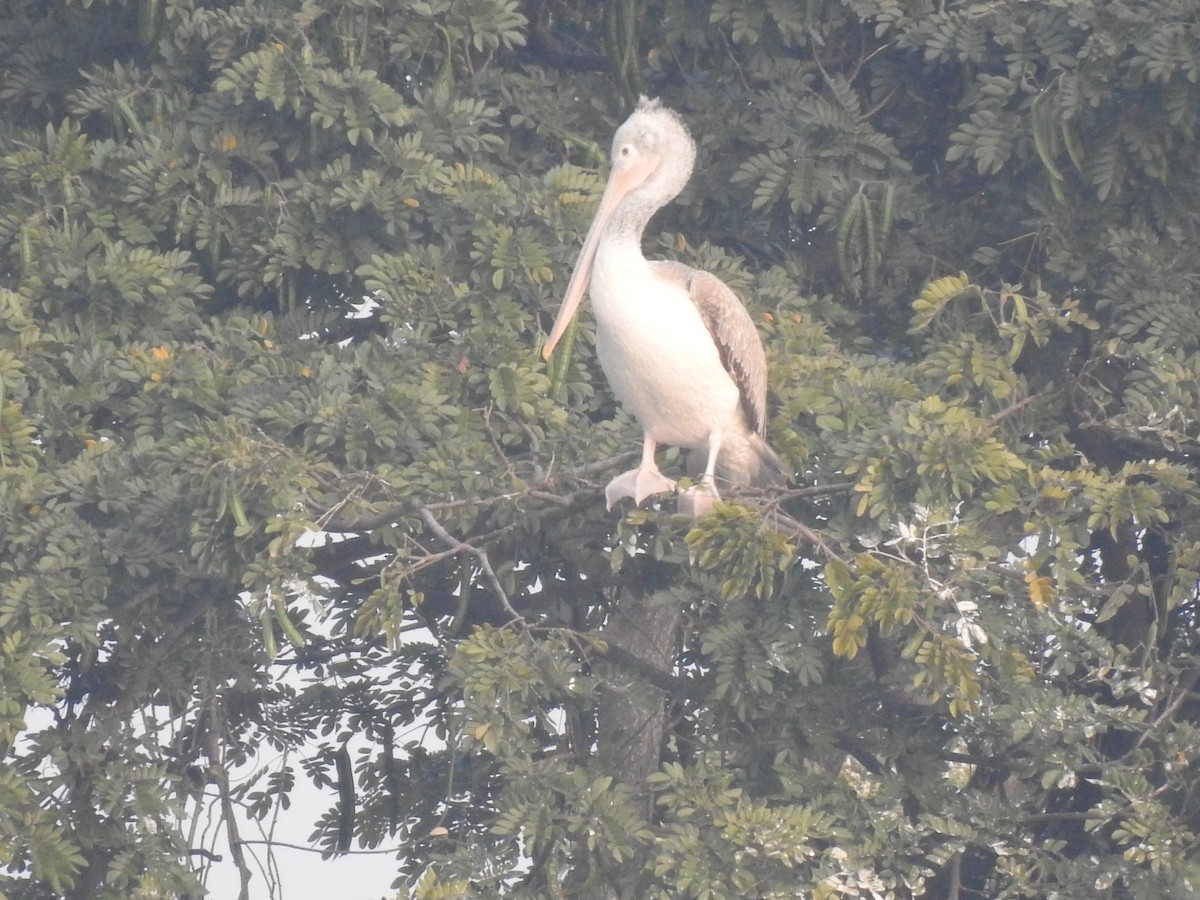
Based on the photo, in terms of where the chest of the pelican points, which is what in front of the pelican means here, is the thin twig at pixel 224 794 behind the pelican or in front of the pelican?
in front
